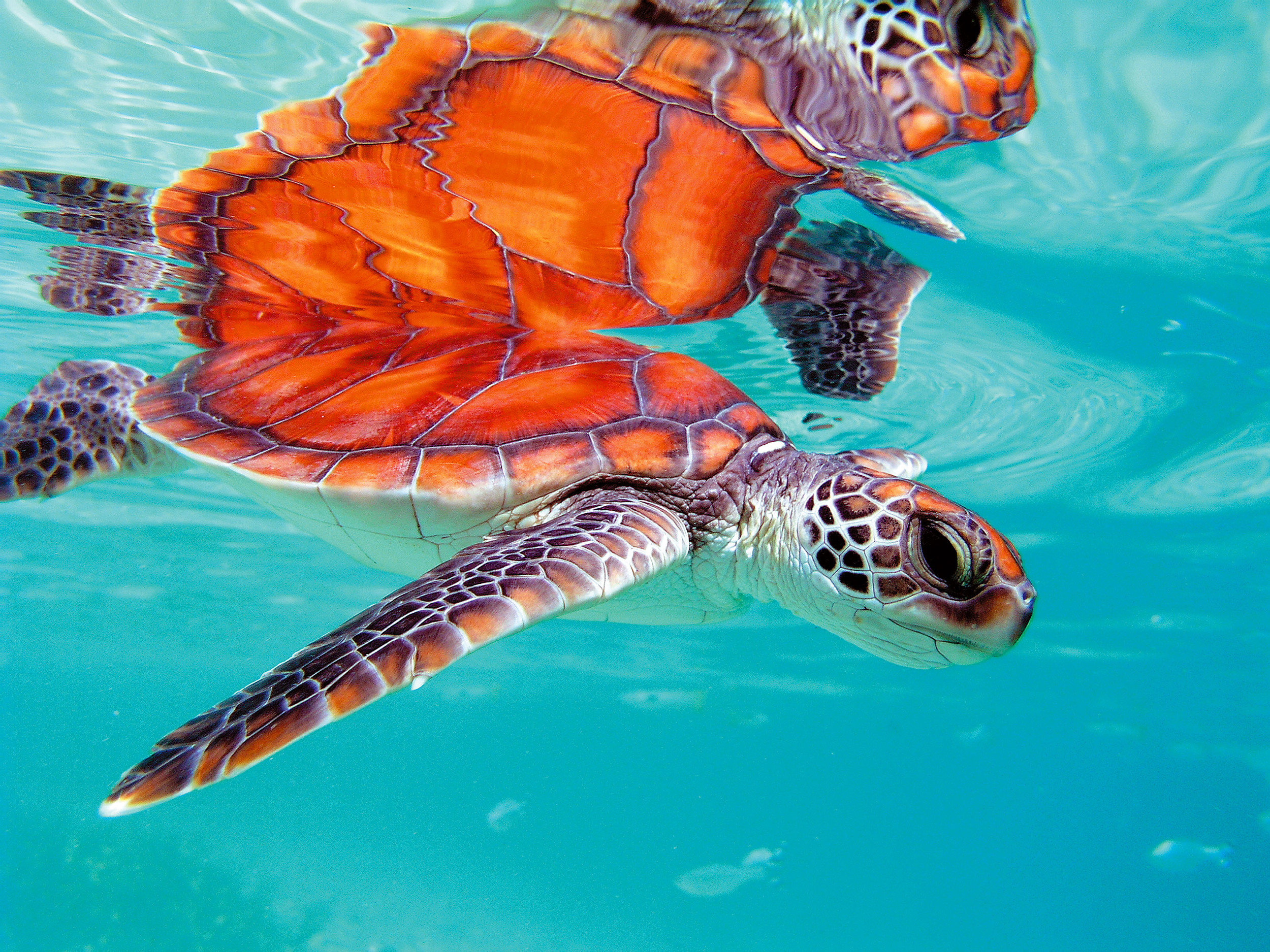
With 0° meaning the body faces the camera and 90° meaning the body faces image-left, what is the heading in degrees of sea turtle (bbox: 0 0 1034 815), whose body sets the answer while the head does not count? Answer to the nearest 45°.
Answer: approximately 270°
